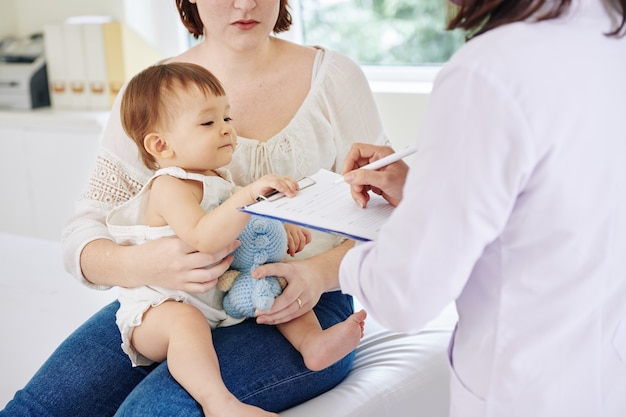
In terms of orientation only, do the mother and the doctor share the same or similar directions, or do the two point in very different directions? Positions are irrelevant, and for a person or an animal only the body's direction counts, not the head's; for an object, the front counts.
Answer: very different directions

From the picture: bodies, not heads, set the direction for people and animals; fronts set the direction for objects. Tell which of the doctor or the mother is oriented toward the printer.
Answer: the doctor

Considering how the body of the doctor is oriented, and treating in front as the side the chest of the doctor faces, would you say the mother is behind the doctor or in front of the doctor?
in front

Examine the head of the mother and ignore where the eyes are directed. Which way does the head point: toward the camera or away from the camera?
toward the camera

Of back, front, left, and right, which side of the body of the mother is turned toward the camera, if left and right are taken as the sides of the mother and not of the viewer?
front

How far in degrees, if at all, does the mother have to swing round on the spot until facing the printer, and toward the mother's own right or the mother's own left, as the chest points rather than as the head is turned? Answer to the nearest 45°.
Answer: approximately 180°

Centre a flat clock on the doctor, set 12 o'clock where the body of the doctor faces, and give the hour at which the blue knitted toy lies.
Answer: The blue knitted toy is roughly at 12 o'clock from the doctor.

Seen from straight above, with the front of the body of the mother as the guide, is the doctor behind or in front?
in front

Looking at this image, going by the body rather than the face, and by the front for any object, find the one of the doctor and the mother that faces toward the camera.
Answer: the mother

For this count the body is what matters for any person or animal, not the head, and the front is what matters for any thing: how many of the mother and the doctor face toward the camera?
1

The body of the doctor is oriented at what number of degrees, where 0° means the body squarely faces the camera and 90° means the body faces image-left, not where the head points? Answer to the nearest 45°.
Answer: approximately 135°
